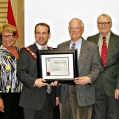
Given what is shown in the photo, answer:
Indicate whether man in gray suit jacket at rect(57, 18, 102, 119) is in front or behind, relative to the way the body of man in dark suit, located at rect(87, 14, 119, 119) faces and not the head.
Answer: in front

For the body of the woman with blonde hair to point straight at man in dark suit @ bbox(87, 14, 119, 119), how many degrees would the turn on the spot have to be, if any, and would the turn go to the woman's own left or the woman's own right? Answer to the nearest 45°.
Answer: approximately 45° to the woman's own left

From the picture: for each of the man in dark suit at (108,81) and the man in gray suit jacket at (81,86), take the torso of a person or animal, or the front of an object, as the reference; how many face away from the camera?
0

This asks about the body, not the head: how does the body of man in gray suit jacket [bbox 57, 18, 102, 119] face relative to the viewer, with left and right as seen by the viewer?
facing the viewer and to the left of the viewer

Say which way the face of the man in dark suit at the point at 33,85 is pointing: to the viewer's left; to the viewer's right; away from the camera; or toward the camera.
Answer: toward the camera

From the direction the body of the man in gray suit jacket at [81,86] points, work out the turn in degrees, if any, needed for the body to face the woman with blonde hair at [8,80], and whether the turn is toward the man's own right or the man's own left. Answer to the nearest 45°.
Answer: approximately 45° to the man's own right

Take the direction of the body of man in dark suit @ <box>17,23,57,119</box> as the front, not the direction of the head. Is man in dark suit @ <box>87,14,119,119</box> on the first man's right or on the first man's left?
on the first man's left

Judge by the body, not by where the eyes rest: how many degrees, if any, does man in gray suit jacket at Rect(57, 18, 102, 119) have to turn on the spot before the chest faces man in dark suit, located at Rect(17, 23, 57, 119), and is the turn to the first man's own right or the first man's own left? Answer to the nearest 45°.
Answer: approximately 45° to the first man's own right

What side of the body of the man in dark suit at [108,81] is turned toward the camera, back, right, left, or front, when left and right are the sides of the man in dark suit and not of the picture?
front

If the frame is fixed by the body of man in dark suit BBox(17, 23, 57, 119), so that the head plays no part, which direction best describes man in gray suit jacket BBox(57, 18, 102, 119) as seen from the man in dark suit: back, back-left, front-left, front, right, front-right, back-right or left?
front-left
